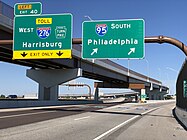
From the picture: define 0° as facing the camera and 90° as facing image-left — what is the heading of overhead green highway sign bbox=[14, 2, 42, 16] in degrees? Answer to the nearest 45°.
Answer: approximately 0°

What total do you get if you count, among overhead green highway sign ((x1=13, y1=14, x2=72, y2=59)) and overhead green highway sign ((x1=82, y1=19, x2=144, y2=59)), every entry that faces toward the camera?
2

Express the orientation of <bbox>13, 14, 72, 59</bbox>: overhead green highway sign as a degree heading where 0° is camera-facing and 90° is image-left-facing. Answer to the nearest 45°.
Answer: approximately 0°

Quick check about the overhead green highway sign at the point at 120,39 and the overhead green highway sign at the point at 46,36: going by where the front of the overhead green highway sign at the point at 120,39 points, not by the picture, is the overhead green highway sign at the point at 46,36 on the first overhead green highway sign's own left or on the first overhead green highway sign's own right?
on the first overhead green highway sign's own right

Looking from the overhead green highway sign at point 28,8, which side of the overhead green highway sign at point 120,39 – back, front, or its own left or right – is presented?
right

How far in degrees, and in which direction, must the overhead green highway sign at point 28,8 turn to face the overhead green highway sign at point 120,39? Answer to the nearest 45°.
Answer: approximately 45° to its left

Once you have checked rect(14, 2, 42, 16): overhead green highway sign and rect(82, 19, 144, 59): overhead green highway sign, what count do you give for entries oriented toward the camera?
2
